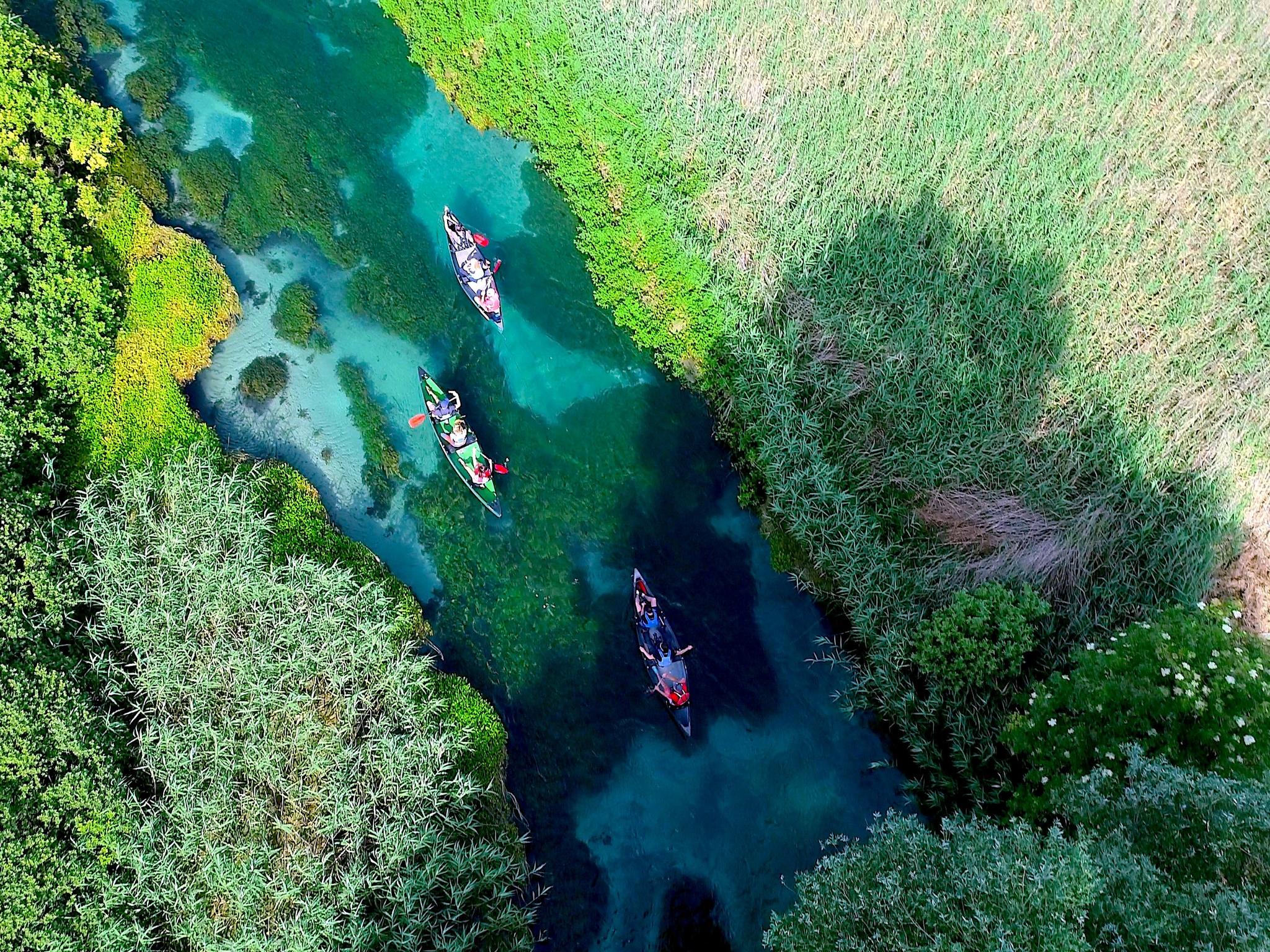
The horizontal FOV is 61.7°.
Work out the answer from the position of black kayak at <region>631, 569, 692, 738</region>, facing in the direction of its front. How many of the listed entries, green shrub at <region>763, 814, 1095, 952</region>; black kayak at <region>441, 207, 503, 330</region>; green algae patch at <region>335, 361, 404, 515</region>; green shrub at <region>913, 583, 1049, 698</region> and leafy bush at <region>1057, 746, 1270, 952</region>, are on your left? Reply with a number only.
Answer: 2

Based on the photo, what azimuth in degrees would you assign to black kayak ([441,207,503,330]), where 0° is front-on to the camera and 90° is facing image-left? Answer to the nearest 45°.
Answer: approximately 135°

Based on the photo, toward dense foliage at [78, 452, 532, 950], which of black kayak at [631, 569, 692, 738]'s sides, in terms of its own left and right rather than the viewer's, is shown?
left

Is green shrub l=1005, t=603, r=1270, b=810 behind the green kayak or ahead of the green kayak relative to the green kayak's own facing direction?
behind

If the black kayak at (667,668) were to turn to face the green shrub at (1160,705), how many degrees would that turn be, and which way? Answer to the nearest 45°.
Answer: approximately 135° to its right

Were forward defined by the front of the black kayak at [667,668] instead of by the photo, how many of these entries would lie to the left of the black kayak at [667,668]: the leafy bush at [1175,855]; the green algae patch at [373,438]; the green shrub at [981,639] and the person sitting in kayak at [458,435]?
2

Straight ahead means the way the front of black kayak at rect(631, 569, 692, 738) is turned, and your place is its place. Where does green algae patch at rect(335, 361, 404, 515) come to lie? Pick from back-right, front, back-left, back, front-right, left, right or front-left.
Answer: left

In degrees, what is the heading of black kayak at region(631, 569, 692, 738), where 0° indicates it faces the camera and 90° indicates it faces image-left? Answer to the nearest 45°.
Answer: approximately 180°

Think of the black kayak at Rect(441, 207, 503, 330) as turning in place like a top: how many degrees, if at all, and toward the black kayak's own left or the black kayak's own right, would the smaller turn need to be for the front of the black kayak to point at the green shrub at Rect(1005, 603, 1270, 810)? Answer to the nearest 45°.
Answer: approximately 180°

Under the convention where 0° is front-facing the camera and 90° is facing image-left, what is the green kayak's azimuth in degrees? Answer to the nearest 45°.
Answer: approximately 135°

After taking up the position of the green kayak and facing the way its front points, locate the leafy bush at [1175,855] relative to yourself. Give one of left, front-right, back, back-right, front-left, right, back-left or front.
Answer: back
